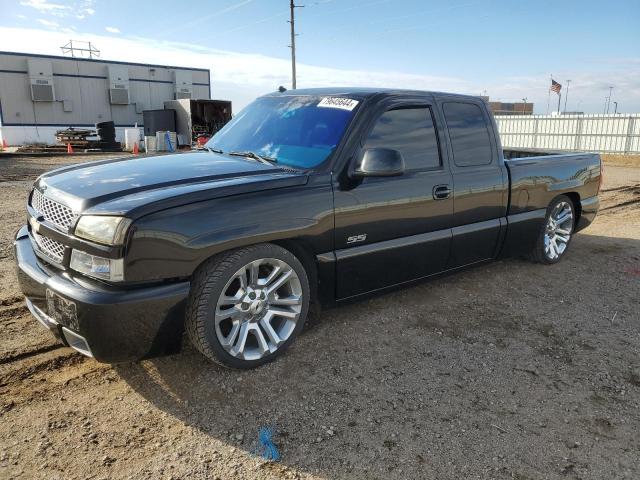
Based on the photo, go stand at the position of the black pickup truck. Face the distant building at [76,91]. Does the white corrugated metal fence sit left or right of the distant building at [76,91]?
right

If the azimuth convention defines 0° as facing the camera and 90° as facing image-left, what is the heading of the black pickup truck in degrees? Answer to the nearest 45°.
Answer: approximately 45°

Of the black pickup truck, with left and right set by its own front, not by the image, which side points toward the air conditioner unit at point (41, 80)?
right

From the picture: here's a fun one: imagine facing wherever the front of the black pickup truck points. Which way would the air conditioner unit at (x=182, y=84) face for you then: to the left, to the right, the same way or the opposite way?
to the left

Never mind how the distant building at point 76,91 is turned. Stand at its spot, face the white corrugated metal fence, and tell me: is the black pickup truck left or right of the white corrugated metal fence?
right
